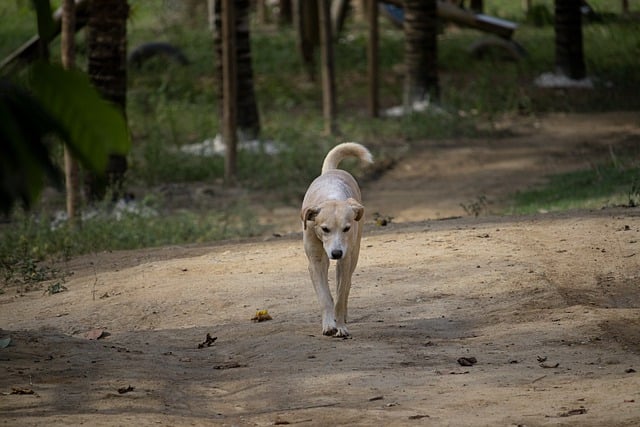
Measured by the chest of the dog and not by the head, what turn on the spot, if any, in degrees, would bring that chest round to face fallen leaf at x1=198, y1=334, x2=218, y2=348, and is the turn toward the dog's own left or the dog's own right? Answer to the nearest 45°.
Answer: approximately 90° to the dog's own right

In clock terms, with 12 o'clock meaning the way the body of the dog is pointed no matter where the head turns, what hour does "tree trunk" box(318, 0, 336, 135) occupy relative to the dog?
The tree trunk is roughly at 6 o'clock from the dog.

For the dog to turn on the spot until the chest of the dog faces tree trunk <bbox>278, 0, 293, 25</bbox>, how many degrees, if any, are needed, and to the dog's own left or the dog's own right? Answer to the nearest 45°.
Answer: approximately 180°

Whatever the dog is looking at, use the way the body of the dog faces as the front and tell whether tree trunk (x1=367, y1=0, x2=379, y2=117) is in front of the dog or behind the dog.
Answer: behind

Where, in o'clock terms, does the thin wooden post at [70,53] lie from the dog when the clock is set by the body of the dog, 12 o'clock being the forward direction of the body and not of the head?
The thin wooden post is roughly at 5 o'clock from the dog.

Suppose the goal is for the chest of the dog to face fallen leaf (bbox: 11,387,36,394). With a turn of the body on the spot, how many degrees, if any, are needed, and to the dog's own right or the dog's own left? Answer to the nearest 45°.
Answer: approximately 45° to the dog's own right

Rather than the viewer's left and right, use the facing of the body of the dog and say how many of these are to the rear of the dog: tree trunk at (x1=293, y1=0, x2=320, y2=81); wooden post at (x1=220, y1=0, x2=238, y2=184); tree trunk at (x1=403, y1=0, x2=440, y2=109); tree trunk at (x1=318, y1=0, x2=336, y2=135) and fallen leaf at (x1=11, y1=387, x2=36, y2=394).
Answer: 4

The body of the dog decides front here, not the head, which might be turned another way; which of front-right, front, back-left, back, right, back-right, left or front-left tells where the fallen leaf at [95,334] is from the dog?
right

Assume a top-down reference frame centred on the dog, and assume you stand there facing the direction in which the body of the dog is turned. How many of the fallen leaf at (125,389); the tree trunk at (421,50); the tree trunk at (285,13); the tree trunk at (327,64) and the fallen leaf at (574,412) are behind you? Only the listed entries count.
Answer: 3

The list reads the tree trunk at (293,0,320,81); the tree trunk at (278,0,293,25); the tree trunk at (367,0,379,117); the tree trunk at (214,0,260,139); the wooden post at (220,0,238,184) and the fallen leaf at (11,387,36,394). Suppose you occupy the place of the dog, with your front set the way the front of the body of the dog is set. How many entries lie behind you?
5

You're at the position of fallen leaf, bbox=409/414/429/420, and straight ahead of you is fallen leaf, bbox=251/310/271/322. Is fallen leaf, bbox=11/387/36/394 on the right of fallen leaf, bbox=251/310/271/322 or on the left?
left

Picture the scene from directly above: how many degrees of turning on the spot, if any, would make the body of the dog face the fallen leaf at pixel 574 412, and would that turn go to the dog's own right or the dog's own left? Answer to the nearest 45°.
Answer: approximately 45° to the dog's own left

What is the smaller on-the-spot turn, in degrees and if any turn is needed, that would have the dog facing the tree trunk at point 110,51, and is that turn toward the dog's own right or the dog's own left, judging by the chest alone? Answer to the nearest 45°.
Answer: approximately 180°
